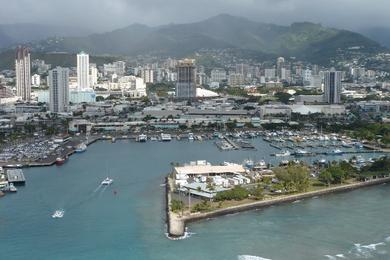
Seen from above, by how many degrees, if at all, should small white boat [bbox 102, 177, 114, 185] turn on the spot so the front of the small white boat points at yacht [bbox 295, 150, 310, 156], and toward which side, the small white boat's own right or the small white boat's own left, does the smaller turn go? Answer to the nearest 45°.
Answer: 0° — it already faces it

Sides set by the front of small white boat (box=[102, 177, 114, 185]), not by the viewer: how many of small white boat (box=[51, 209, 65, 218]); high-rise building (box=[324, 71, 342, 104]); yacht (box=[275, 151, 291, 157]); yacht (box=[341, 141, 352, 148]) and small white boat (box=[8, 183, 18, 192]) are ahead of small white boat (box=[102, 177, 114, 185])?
3

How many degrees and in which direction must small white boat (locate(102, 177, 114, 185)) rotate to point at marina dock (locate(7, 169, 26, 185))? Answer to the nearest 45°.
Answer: approximately 135° to its left

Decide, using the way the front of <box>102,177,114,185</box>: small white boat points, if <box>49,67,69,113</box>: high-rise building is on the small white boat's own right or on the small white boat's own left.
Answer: on the small white boat's own left

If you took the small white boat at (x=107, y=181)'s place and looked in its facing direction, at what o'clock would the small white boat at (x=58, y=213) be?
the small white boat at (x=58, y=213) is roughly at 5 o'clock from the small white boat at (x=107, y=181).

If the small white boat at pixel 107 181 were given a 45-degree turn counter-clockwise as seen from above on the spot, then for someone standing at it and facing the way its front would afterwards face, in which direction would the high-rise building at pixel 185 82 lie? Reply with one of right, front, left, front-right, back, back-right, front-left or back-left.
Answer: front

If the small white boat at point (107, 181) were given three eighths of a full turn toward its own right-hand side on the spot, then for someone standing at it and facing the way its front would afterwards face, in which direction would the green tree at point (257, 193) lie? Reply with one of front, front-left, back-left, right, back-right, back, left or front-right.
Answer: front-left

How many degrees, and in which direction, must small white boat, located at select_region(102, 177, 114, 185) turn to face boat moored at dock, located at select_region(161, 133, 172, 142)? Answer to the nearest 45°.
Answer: approximately 45° to its left

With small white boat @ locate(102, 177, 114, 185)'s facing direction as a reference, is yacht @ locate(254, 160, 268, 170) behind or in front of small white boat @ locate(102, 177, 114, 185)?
in front

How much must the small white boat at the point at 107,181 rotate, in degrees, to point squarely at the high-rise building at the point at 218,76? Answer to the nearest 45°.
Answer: approximately 45° to its left

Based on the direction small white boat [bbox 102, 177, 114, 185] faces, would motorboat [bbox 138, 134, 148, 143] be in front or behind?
in front

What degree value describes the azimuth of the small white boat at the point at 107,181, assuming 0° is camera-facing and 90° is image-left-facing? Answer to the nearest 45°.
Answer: approximately 225°
